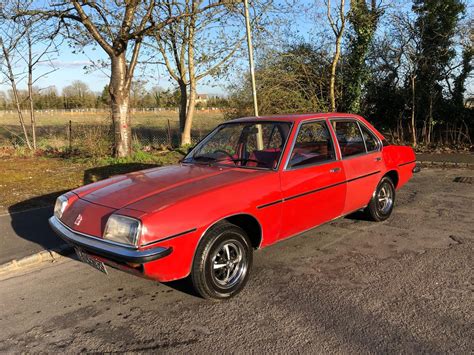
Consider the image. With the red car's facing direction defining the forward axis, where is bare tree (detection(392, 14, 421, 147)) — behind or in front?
behind

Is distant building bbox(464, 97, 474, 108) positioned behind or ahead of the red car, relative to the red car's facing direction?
behind

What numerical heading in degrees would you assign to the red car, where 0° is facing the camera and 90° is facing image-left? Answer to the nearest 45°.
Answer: approximately 45°
